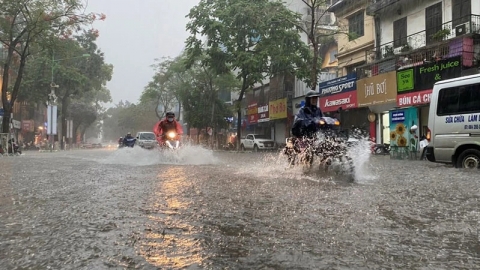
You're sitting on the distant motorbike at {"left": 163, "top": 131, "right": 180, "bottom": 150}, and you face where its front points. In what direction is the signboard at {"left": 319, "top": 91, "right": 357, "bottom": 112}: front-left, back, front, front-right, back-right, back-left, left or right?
back-left

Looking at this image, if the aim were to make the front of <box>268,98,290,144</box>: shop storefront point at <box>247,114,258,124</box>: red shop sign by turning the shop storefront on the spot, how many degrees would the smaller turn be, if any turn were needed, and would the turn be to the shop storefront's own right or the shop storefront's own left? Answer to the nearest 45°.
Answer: approximately 90° to the shop storefront's own right

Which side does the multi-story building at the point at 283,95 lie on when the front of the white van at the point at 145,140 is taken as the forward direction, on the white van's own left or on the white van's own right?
on the white van's own left

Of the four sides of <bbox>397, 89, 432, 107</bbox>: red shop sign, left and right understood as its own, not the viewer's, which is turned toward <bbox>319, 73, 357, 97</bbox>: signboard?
right

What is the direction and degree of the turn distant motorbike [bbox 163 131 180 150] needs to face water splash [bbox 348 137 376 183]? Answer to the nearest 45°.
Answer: approximately 45° to its left
